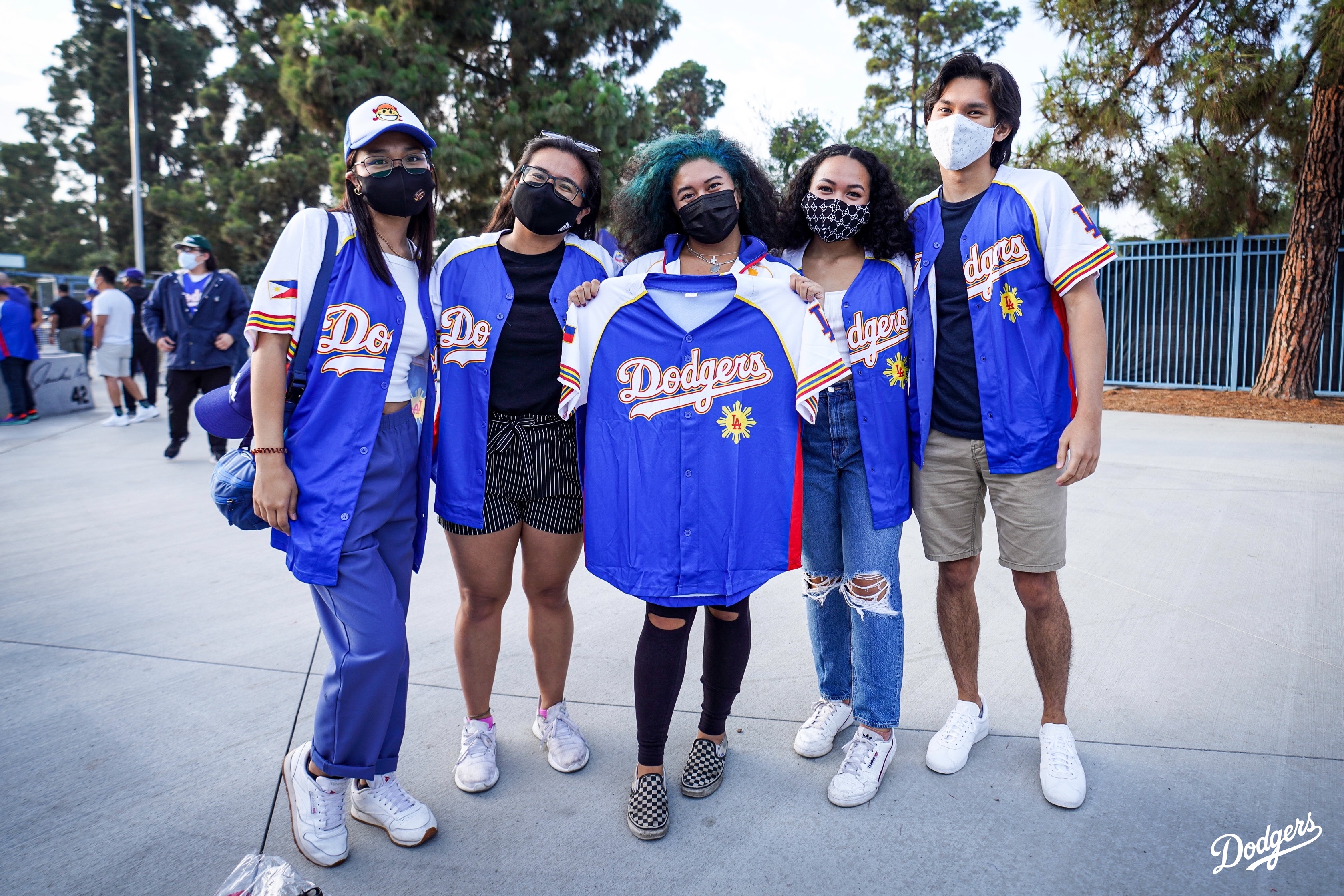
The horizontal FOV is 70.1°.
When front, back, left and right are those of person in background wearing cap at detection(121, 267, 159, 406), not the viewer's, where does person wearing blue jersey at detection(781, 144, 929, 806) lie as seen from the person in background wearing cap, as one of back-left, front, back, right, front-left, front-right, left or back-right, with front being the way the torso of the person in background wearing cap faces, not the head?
left

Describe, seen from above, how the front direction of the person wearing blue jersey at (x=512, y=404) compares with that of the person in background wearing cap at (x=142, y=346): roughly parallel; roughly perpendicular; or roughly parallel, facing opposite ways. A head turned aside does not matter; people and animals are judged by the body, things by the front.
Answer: roughly perpendicular

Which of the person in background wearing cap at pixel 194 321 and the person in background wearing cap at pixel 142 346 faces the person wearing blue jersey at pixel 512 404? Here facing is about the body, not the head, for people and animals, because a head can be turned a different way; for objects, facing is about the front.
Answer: the person in background wearing cap at pixel 194 321

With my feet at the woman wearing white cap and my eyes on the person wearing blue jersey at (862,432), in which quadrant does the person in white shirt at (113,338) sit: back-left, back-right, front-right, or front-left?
back-left

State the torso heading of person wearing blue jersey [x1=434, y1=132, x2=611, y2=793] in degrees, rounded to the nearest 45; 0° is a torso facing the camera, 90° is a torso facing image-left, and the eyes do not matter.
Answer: approximately 0°

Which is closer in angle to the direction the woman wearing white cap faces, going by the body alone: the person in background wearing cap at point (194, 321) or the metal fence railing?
the metal fence railing

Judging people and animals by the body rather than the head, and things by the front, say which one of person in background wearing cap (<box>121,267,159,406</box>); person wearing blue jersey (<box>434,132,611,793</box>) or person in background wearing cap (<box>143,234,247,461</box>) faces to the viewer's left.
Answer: person in background wearing cap (<box>121,267,159,406</box>)

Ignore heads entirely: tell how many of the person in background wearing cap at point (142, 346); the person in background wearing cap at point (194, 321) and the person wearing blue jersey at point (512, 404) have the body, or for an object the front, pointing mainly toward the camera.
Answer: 2

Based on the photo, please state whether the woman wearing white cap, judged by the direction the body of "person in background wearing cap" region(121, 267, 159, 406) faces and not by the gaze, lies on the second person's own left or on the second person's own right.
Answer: on the second person's own left

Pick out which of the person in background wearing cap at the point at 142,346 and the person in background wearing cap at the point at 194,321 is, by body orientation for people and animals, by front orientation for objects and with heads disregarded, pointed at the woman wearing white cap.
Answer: the person in background wearing cap at the point at 194,321
